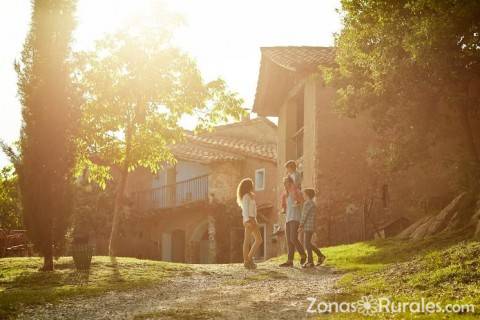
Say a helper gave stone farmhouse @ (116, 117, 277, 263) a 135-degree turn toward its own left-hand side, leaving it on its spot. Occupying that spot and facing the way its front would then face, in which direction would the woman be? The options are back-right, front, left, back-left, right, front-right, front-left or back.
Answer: right

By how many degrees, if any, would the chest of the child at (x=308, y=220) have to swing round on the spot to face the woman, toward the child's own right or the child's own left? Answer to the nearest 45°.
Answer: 0° — they already face them

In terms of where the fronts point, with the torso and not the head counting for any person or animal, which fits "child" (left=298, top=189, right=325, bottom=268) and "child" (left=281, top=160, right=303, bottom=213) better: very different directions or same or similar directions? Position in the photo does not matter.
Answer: same or similar directions

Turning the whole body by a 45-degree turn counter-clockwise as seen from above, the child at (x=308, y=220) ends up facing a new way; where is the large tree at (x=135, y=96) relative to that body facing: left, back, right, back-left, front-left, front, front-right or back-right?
right

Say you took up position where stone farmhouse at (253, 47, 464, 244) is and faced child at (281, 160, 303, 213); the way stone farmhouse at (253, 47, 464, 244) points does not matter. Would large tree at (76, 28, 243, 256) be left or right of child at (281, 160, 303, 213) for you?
right

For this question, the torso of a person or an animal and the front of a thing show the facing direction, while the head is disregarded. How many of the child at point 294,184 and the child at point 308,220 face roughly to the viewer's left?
2

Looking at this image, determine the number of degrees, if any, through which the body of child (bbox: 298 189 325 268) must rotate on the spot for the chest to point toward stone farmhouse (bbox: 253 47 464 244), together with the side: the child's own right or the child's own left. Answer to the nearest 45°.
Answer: approximately 90° to the child's own right

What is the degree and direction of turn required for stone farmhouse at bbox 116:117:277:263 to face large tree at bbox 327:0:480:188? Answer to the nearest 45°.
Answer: approximately 45° to its left

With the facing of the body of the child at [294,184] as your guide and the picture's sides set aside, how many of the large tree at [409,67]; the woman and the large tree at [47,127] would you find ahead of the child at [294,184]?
2

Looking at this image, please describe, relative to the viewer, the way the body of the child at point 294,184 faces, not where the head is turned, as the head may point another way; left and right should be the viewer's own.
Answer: facing to the left of the viewer

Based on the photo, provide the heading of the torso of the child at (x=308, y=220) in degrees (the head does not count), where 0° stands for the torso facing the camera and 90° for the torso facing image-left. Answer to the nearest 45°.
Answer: approximately 90°
